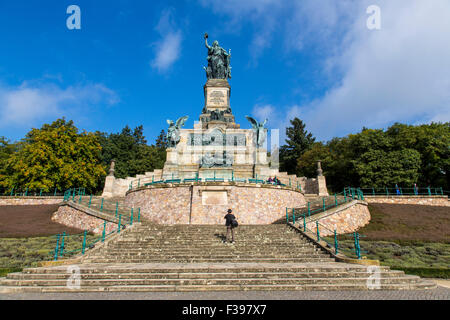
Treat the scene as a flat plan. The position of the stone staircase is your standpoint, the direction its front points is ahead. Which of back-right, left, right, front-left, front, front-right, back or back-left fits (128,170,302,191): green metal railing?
back

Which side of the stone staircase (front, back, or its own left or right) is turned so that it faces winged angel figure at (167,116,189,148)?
back

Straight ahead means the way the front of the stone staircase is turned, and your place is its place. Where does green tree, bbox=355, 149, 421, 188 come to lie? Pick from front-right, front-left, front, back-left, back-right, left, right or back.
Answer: back-left

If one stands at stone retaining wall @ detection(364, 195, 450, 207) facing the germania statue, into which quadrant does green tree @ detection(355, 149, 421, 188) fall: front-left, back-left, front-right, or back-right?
front-right

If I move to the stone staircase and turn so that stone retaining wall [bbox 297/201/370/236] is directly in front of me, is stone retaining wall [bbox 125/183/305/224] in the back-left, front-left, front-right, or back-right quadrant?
front-left

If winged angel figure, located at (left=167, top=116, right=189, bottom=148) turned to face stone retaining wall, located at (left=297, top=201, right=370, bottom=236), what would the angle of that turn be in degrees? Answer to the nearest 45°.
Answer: approximately 90° to its left

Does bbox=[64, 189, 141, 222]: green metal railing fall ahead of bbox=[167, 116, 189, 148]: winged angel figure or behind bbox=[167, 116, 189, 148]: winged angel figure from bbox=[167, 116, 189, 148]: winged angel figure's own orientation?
ahead

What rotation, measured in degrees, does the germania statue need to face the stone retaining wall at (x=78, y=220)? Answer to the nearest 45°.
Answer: approximately 45° to its right

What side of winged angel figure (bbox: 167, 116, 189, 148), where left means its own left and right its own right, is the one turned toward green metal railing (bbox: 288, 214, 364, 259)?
left

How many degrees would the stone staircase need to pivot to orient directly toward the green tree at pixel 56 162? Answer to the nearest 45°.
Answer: approximately 135° to its right

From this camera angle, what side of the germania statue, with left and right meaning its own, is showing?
front

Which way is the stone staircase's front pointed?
toward the camera

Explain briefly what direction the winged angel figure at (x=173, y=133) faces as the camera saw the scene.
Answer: facing the viewer and to the left of the viewer

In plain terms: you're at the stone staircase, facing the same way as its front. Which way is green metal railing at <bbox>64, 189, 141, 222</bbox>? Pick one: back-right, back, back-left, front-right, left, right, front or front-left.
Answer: back-right
